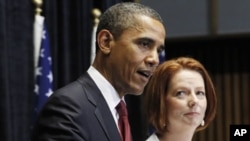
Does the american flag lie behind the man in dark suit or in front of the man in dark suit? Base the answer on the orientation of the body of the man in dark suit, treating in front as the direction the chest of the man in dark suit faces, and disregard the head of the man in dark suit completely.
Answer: behind

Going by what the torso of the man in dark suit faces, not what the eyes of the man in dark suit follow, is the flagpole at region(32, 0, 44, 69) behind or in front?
behind

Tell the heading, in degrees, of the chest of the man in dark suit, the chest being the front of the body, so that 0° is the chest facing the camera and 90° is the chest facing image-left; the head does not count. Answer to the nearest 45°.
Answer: approximately 315°
